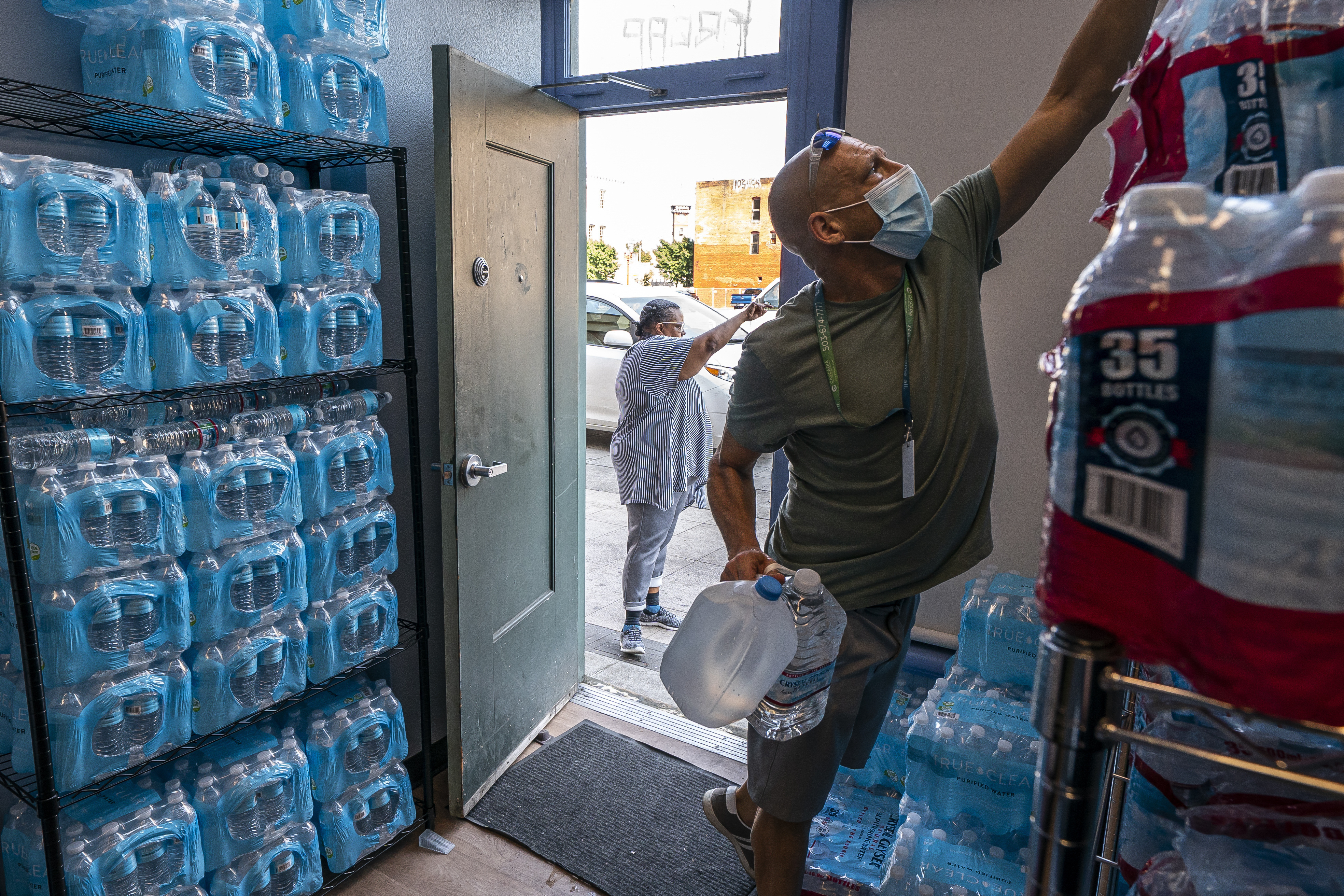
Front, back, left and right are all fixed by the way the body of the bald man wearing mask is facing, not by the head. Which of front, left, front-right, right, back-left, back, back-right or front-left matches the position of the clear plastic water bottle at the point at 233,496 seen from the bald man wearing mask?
back-right

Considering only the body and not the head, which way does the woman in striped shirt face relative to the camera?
to the viewer's right

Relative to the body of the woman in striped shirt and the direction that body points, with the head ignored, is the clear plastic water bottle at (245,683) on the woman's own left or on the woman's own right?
on the woman's own right

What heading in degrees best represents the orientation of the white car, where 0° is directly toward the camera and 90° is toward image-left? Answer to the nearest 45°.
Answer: approximately 315°

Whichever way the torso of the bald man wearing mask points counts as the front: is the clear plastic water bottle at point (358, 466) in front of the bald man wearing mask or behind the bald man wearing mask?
behind

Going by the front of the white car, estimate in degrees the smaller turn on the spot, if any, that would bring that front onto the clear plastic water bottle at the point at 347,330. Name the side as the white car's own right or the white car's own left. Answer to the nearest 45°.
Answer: approximately 45° to the white car's own right

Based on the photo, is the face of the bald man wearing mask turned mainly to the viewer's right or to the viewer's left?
to the viewer's right

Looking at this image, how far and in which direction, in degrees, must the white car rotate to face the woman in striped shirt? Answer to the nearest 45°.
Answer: approximately 45° to its right

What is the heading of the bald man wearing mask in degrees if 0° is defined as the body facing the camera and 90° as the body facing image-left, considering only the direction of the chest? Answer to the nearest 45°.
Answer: approximately 315°

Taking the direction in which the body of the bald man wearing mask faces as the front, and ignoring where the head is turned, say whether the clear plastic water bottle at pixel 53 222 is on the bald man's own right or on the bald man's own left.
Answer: on the bald man's own right
